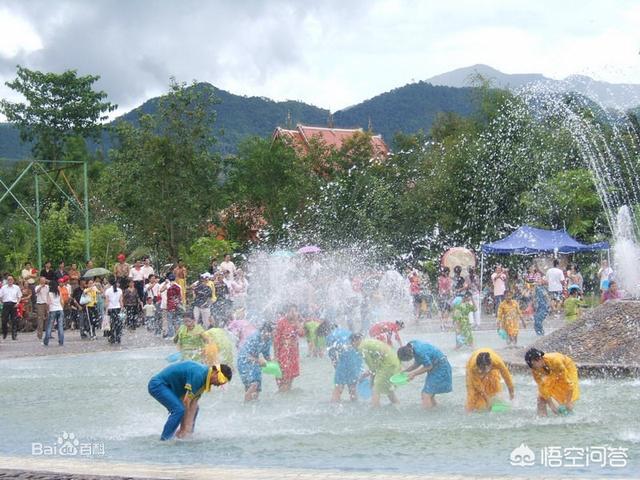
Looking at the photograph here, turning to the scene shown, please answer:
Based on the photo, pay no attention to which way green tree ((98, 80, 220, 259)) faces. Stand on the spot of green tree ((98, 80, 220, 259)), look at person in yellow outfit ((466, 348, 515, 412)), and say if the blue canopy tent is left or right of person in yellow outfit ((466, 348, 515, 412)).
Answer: left

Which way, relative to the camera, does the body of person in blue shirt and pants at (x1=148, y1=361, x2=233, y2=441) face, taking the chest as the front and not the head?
to the viewer's right

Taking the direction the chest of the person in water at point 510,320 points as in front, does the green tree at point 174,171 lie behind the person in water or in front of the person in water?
behind

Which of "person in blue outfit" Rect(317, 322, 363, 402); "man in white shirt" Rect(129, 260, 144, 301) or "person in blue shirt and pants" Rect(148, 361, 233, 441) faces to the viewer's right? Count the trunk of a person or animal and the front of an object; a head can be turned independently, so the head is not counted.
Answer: "person in blue shirt and pants" Rect(148, 361, 233, 441)

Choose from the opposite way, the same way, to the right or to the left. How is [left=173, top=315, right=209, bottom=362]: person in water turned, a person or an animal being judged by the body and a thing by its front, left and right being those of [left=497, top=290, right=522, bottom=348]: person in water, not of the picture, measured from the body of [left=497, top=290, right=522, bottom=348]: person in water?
the same way

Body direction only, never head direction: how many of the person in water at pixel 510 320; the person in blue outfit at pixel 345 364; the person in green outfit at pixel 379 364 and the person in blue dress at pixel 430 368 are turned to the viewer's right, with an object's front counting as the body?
0

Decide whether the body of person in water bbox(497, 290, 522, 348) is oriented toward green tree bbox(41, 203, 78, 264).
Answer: no

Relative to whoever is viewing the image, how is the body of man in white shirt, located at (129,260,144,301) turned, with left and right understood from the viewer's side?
facing the viewer

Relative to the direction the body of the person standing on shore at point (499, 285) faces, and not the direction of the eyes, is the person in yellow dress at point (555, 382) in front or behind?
in front

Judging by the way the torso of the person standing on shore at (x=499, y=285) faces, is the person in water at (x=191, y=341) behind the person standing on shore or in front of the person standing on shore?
in front

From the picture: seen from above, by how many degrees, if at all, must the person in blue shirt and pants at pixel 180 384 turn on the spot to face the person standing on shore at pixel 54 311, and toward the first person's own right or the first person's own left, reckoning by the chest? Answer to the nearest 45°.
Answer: approximately 90° to the first person's own left

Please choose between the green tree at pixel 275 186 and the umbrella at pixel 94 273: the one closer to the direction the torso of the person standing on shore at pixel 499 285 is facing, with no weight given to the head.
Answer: the umbrella

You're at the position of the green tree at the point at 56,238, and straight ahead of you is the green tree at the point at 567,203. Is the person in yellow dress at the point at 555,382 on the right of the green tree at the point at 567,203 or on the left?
right

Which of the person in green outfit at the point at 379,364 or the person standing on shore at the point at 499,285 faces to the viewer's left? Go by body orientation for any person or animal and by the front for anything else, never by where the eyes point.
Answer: the person in green outfit

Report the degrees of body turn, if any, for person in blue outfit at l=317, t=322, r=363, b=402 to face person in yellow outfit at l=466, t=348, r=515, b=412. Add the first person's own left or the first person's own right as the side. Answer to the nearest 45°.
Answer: approximately 135° to the first person's own left

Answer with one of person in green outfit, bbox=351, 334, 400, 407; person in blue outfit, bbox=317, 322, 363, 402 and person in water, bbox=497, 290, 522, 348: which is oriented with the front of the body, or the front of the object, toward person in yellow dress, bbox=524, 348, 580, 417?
the person in water

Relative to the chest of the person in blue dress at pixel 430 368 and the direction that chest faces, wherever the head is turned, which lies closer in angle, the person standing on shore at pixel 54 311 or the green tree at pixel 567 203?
the person standing on shore

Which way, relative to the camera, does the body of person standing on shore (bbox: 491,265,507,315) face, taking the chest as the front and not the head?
toward the camera

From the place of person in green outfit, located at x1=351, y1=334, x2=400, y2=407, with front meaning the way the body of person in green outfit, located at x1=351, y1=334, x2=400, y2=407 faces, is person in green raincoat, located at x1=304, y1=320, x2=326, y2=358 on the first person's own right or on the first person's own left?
on the first person's own right
